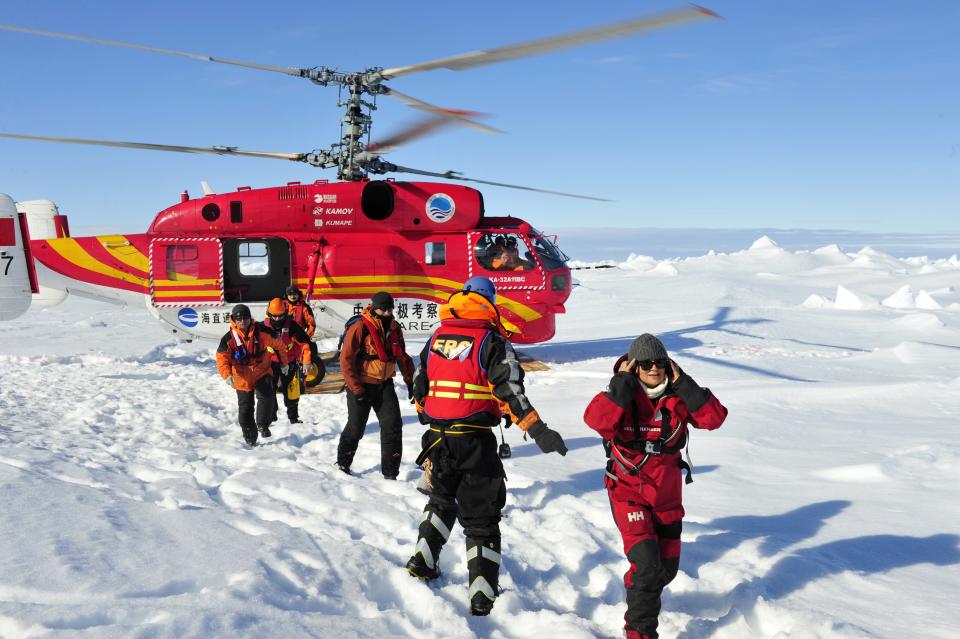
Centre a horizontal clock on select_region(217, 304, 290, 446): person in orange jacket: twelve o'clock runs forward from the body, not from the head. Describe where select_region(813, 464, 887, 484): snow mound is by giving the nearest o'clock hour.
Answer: The snow mound is roughly at 10 o'clock from the person in orange jacket.

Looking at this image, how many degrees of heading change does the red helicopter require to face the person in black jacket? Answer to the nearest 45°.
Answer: approximately 90° to its right

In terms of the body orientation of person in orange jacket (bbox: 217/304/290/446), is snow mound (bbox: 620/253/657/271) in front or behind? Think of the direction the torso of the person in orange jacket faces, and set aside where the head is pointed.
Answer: behind

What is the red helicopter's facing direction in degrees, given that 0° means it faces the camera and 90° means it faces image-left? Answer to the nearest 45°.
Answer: approximately 270°

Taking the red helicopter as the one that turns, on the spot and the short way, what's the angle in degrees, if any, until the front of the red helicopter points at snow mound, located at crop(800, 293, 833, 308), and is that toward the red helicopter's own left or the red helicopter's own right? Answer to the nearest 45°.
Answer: approximately 45° to the red helicopter's own left

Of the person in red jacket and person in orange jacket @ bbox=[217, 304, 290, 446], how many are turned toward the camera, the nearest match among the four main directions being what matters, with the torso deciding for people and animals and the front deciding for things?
2

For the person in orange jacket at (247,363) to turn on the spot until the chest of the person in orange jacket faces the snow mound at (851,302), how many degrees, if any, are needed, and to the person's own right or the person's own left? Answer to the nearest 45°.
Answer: approximately 135° to the person's own left

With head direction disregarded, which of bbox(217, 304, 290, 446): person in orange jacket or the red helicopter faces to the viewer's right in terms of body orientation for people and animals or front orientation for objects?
the red helicopter

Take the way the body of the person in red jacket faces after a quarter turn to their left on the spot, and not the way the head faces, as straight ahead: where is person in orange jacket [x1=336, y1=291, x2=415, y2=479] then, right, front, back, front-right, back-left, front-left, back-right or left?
back-left

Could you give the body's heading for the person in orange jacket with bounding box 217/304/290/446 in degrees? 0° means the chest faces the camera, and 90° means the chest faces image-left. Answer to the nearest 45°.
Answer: approximately 0°
